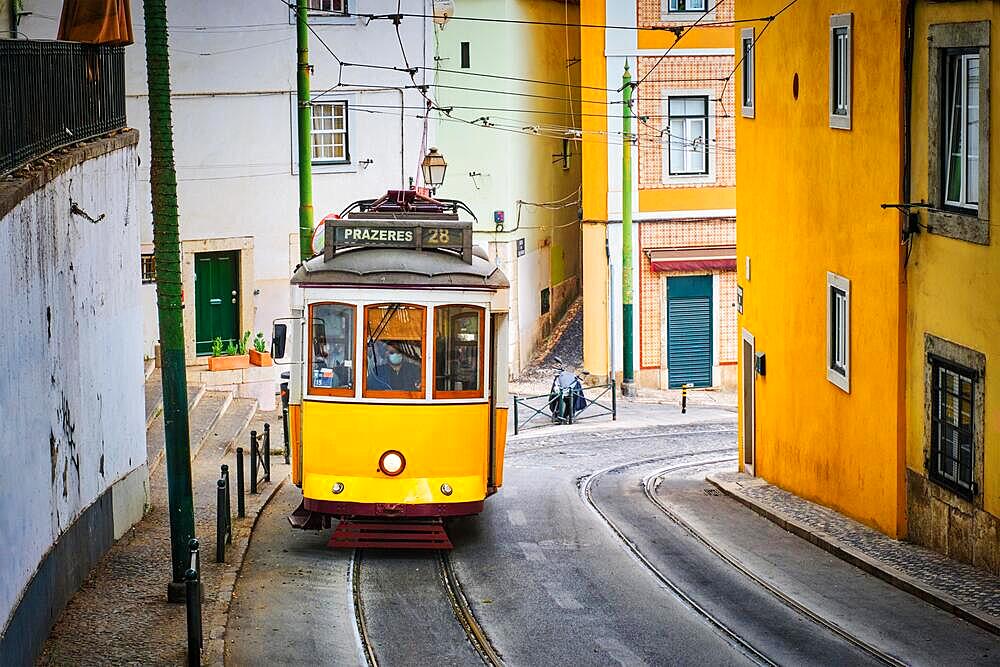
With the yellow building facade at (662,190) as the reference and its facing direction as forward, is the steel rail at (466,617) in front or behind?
in front

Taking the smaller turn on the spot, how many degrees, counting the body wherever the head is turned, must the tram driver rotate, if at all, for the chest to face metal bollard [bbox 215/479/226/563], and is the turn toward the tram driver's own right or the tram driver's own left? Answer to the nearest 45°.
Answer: approximately 90° to the tram driver's own right

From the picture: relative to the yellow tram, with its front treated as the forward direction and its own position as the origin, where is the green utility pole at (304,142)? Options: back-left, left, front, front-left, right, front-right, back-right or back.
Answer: back

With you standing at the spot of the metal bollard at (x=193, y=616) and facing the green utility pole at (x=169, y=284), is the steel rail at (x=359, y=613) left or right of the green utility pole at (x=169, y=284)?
right

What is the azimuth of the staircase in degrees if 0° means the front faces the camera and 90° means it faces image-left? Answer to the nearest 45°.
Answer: approximately 315°

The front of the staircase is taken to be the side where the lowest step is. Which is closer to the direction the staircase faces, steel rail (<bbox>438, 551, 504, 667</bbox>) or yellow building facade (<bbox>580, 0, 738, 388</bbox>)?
the steel rail

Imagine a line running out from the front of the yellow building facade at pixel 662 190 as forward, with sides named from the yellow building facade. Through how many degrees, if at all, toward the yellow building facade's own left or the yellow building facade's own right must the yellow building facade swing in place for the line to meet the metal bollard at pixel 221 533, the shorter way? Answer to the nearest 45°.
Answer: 0° — it already faces it

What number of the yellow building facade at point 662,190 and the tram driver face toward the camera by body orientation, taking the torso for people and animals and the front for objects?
2
